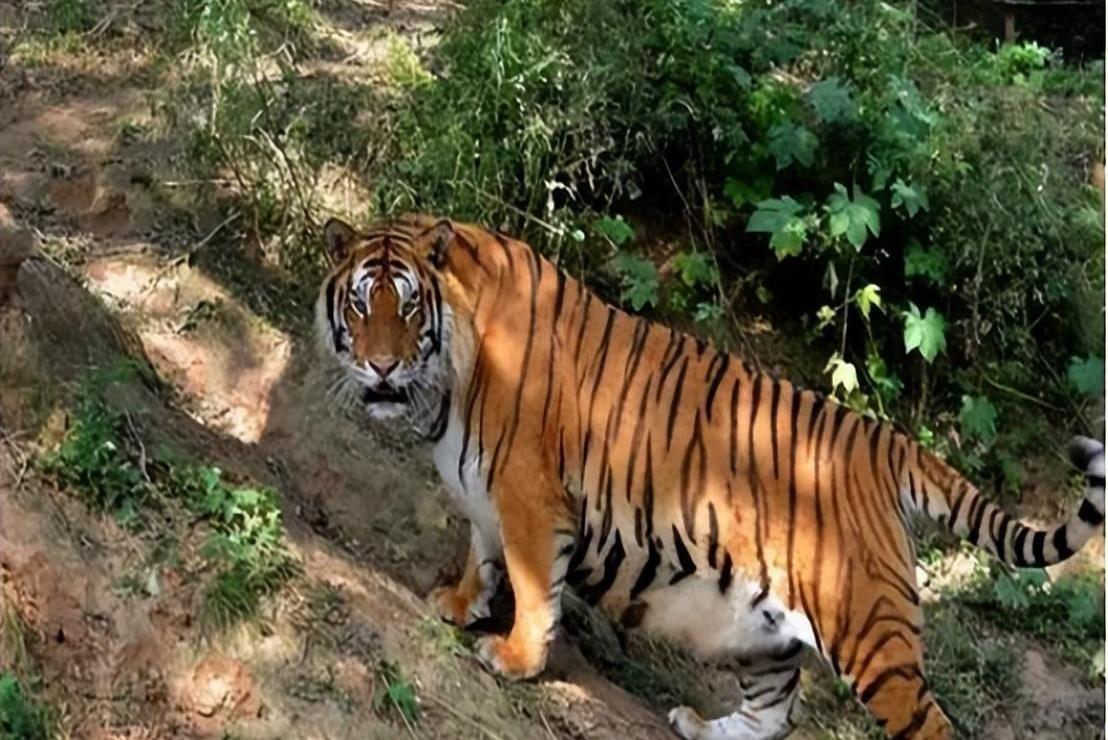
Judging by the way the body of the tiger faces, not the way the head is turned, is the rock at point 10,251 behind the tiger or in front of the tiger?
in front

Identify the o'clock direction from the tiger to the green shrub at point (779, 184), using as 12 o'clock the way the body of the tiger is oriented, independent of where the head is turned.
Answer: The green shrub is roughly at 3 o'clock from the tiger.

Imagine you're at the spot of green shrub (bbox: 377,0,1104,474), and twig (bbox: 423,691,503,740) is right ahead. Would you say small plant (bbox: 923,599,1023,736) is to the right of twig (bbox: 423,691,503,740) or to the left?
left

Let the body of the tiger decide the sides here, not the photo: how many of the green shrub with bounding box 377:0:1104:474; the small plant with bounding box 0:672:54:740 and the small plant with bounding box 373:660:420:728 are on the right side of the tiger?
1

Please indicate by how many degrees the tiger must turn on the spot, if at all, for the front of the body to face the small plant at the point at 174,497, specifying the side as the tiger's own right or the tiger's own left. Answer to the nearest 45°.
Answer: approximately 45° to the tiger's own left

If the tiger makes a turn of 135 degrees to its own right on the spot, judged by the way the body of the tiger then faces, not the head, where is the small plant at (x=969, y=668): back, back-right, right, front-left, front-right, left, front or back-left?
front

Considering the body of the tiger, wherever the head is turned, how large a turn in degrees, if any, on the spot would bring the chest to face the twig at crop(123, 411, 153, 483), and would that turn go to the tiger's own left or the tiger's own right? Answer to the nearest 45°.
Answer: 0° — it already faces it

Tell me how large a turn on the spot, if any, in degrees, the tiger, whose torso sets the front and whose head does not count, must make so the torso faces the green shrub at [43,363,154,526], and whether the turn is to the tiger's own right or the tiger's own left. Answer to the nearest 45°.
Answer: approximately 45° to the tiger's own left

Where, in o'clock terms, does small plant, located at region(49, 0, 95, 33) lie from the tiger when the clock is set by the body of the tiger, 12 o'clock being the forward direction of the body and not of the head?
The small plant is roughly at 1 o'clock from the tiger.

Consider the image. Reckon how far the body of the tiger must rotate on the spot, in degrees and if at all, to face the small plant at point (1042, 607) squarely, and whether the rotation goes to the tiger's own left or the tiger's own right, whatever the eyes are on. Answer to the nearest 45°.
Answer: approximately 135° to the tiger's own right

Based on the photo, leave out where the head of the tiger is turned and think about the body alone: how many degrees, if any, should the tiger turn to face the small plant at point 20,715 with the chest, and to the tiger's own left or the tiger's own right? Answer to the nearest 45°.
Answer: approximately 45° to the tiger's own left

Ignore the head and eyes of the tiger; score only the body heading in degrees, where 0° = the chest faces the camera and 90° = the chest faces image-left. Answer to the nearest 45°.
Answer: approximately 90°
